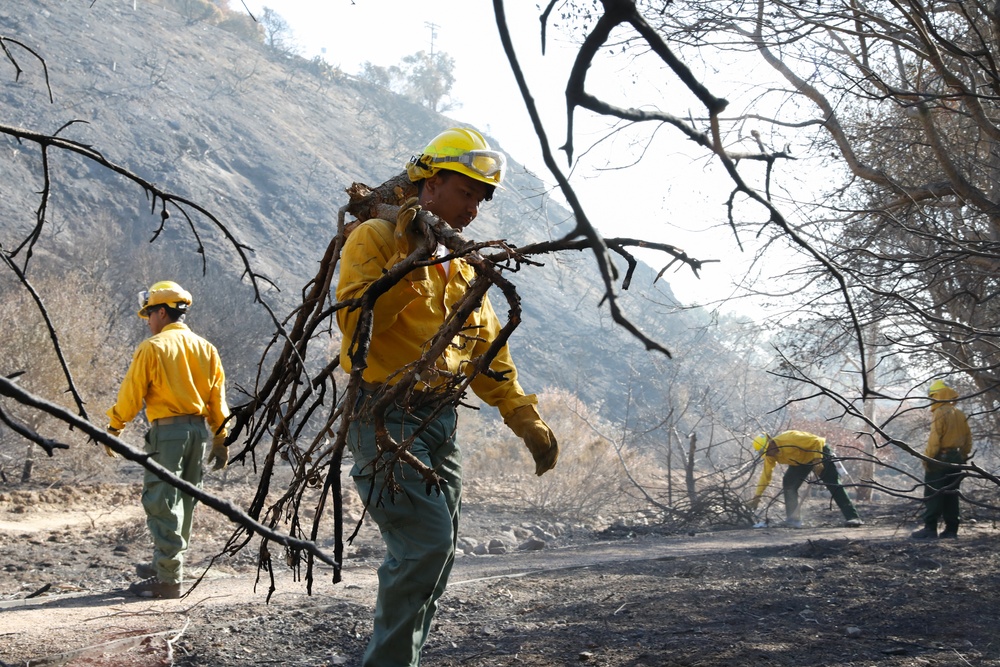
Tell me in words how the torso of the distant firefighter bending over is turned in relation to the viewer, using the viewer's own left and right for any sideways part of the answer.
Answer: facing to the left of the viewer

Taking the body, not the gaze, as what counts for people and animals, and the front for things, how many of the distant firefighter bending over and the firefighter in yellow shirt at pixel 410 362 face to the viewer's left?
1

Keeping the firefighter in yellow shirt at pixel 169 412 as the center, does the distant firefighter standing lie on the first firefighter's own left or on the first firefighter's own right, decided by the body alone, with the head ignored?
on the first firefighter's own right

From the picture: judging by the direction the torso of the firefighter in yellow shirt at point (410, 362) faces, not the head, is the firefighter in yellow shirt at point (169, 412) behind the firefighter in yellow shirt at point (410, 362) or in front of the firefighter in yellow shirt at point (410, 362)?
behind

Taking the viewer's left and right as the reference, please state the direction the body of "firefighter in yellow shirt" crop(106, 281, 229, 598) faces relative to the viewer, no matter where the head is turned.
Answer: facing away from the viewer and to the left of the viewer

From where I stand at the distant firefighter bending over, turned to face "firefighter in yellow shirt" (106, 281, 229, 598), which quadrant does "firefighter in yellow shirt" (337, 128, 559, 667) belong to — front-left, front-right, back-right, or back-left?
front-left

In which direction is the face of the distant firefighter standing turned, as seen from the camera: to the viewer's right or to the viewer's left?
to the viewer's left

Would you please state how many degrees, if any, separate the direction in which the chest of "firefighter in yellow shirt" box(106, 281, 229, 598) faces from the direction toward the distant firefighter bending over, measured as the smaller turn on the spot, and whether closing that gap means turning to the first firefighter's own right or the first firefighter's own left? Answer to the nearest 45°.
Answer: approximately 90° to the first firefighter's own right

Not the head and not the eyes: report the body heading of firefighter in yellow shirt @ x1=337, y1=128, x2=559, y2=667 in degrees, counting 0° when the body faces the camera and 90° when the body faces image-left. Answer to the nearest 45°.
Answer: approximately 315°

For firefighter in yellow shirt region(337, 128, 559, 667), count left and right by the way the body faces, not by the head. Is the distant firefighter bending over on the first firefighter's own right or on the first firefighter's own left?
on the first firefighter's own left

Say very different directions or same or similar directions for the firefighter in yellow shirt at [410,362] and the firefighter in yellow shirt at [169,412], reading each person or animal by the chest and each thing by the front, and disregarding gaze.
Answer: very different directions
